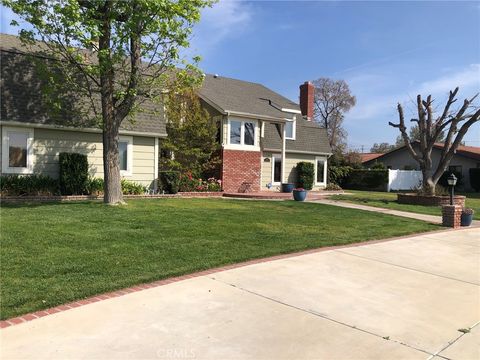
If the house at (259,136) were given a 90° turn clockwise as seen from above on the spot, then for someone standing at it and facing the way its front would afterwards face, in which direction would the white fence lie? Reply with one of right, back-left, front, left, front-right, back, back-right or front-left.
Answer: back

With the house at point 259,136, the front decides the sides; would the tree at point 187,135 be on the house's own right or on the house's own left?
on the house's own right

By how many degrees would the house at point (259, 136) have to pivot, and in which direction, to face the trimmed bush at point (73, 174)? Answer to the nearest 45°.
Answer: approximately 90° to its right

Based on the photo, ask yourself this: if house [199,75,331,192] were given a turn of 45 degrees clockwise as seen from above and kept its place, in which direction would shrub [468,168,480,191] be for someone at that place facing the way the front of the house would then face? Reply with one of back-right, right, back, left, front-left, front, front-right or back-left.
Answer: back-left

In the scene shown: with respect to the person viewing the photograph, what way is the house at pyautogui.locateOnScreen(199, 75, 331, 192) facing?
facing the viewer and to the right of the viewer

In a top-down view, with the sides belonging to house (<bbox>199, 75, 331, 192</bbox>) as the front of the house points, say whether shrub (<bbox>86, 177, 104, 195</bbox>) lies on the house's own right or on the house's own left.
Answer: on the house's own right

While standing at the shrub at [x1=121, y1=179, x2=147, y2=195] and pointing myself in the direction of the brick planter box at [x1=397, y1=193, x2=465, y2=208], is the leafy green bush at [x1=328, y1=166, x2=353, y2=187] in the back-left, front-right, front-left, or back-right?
front-left

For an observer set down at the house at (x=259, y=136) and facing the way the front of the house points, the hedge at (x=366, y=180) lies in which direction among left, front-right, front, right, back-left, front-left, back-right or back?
left

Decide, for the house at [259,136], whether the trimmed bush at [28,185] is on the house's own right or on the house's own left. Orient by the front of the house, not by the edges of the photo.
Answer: on the house's own right

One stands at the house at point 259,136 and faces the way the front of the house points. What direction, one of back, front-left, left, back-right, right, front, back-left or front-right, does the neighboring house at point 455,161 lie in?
left

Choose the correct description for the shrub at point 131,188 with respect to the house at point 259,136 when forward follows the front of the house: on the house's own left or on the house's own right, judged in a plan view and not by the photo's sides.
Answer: on the house's own right
